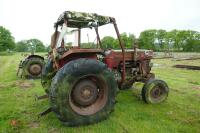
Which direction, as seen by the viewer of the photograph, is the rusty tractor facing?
facing away from the viewer and to the right of the viewer
